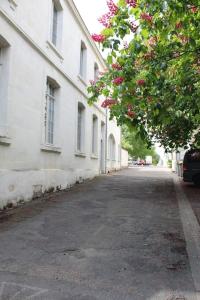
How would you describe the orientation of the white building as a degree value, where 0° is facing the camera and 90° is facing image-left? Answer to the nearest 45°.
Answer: approximately 315°
